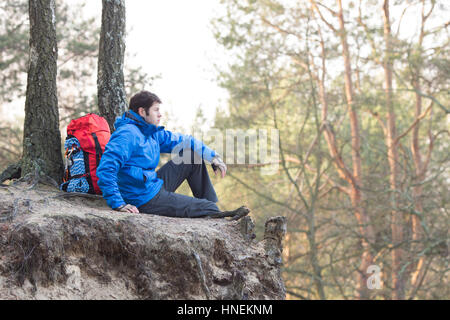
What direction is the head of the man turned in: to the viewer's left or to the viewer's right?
to the viewer's right

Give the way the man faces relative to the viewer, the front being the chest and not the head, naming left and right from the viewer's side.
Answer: facing to the right of the viewer

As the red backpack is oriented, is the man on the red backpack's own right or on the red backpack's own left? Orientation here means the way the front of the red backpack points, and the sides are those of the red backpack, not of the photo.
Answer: on the red backpack's own left

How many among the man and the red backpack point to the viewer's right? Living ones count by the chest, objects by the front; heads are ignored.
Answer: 1

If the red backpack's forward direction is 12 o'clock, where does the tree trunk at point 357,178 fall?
The tree trunk is roughly at 6 o'clock from the red backpack.

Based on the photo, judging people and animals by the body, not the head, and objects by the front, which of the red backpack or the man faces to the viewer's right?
the man
